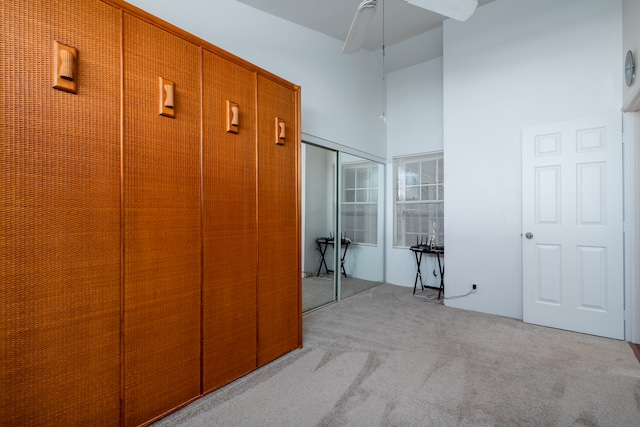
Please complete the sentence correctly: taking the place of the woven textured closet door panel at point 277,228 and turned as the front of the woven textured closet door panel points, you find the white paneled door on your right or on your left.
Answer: on your left

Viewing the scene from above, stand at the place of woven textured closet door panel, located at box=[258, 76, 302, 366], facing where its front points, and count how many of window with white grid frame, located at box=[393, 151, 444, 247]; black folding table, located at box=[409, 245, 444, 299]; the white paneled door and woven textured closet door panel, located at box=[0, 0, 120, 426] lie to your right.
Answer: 1

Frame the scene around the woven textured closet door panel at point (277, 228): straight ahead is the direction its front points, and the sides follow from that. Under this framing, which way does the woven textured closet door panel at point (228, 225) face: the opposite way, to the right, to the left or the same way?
the same way

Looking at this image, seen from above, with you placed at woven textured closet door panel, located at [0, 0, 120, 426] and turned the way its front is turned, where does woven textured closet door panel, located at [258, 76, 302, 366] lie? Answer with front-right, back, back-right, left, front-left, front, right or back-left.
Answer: left

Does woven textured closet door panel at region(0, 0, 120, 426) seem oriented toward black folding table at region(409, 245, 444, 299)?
no

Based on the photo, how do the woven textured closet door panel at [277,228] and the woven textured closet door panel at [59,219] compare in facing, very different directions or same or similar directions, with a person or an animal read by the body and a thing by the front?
same or similar directions

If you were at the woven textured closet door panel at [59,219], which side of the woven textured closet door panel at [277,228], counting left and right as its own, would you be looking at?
right

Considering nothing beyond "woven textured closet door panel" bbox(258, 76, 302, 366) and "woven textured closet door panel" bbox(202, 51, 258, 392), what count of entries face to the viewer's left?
0

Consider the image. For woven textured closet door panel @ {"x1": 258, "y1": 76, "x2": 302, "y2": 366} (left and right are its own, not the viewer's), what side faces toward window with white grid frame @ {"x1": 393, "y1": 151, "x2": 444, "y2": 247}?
left

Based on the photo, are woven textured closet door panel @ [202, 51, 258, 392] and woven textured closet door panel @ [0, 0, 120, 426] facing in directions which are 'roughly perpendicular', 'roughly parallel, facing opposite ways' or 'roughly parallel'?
roughly parallel

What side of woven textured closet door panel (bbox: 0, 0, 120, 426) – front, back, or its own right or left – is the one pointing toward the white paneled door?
left

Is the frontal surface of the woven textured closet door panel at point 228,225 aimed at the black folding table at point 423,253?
no

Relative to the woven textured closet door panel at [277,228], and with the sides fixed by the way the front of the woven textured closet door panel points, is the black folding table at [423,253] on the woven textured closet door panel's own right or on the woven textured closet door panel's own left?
on the woven textured closet door panel's own left

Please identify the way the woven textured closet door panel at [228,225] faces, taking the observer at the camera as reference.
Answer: facing the viewer and to the right of the viewer

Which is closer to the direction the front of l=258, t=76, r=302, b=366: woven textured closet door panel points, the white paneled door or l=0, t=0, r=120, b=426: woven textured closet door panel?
the white paneled door

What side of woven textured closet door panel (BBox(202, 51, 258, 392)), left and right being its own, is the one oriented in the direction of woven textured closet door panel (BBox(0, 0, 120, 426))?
right
